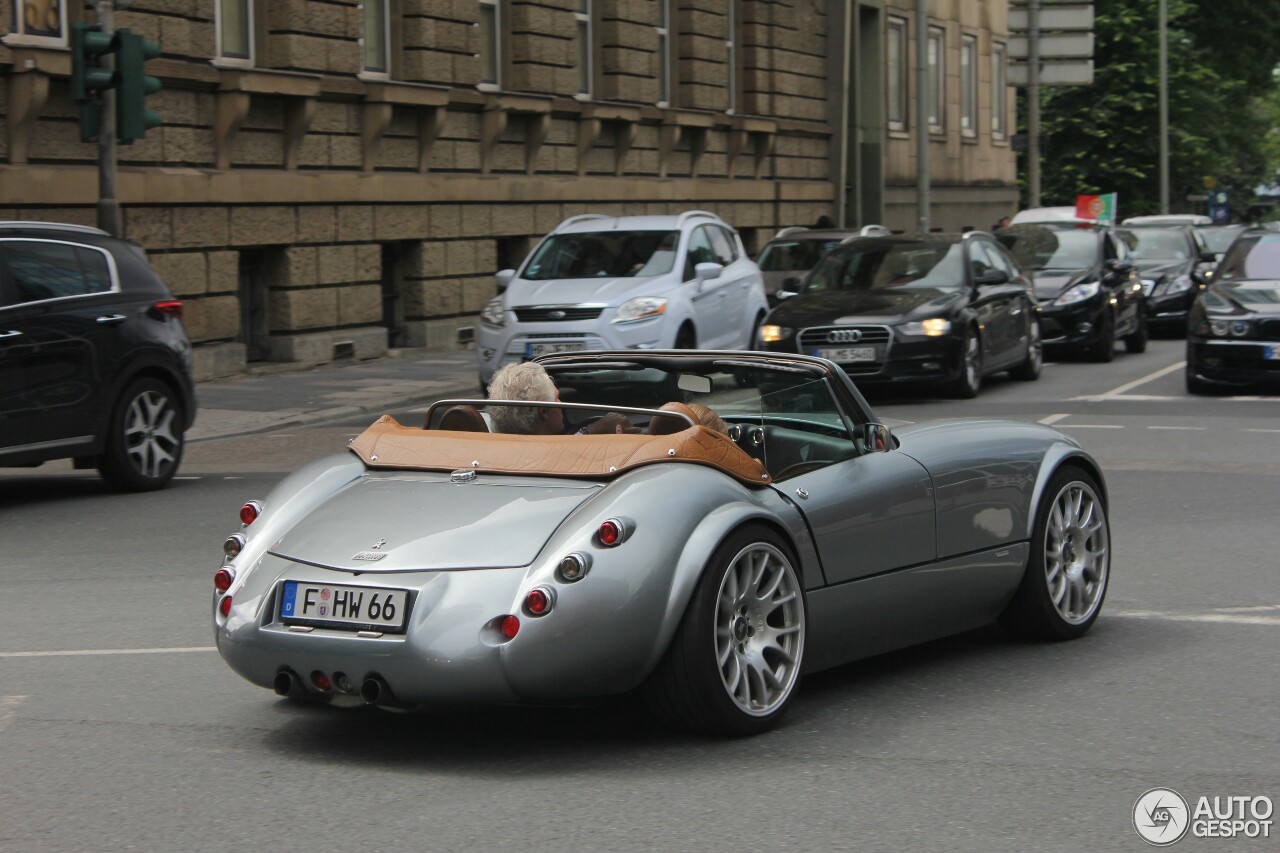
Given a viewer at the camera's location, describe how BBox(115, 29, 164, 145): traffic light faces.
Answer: facing to the right of the viewer

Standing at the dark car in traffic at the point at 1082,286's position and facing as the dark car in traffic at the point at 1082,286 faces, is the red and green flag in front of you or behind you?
behind

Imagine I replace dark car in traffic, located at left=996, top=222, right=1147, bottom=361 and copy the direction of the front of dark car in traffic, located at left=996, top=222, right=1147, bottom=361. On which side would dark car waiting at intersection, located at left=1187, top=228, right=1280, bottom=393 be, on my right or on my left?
on my left

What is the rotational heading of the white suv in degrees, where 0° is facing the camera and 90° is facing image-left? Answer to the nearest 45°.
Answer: approximately 45°

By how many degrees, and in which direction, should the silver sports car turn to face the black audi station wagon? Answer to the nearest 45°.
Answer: approximately 45° to its left

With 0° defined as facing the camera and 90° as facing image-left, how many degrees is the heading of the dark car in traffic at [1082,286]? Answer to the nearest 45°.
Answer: approximately 45°

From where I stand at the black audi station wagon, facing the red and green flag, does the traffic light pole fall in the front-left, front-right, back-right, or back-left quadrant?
back-left

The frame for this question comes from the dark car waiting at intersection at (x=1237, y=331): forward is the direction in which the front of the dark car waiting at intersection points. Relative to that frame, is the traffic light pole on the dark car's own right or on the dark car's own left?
on the dark car's own right

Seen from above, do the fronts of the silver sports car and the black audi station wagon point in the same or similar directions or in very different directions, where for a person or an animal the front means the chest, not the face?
very different directions

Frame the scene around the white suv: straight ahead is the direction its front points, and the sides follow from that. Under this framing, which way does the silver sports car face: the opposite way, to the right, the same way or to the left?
the opposite way

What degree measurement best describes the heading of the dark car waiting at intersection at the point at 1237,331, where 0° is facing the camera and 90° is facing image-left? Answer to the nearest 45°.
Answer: approximately 0°

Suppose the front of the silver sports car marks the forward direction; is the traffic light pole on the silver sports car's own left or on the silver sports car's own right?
on the silver sports car's own left
